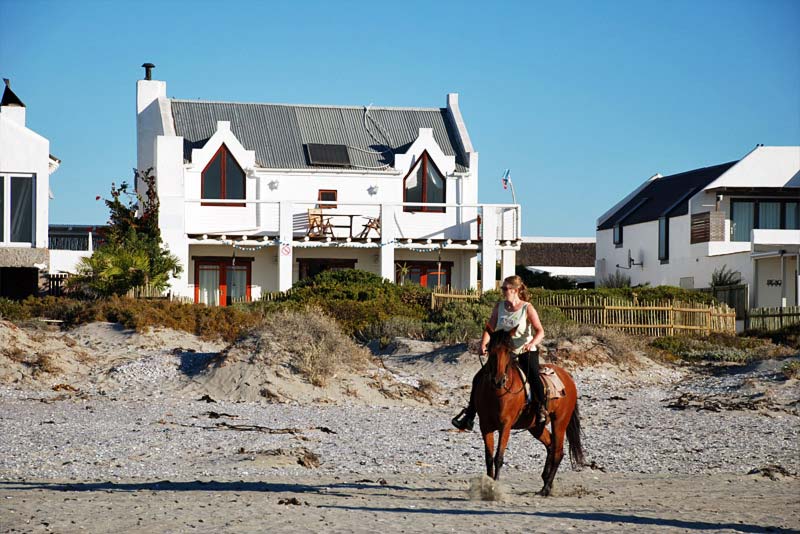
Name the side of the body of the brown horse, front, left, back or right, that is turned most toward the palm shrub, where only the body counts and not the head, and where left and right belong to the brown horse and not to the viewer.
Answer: right

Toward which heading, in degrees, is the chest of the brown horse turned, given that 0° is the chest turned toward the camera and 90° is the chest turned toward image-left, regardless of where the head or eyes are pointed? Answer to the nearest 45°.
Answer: approximately 45°

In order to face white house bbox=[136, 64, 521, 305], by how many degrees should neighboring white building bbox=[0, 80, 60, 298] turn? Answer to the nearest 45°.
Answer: approximately 90° to its left

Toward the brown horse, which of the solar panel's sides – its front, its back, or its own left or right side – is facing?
front

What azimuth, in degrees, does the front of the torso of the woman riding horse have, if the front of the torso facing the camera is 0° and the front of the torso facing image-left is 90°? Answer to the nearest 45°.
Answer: approximately 45°

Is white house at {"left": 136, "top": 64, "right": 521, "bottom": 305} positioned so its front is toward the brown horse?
yes

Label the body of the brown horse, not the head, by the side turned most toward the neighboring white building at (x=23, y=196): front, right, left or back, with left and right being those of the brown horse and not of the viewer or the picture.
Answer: right

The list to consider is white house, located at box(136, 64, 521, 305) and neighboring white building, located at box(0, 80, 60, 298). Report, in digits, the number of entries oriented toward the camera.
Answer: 2
